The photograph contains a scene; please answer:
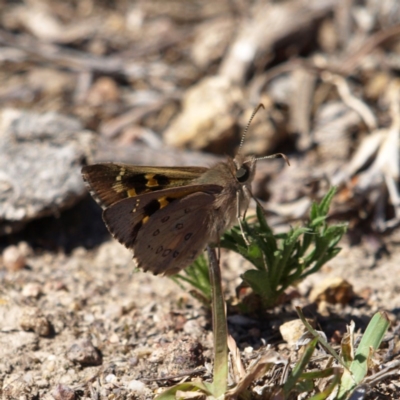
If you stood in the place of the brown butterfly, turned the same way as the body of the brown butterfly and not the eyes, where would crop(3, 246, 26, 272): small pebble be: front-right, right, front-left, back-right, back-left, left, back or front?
back-left

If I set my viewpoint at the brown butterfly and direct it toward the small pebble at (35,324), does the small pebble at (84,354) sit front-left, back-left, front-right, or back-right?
front-left

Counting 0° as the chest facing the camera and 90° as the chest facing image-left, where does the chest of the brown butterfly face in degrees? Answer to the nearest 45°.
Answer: approximately 270°

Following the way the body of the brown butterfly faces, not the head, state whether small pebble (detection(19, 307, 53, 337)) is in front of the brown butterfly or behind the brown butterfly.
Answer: behind
